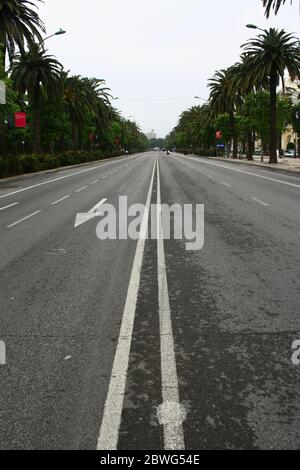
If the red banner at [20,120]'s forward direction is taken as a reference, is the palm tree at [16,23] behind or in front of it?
in front

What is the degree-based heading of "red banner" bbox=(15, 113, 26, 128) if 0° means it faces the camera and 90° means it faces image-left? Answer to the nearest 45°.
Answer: approximately 0°

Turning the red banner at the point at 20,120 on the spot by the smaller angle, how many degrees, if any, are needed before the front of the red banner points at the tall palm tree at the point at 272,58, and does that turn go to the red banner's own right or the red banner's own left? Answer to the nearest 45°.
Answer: approximately 90° to the red banner's own left

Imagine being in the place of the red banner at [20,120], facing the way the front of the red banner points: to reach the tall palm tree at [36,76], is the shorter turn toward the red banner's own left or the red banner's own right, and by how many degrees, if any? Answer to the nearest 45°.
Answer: approximately 180°

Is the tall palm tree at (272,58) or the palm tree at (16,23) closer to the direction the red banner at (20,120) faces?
the palm tree
